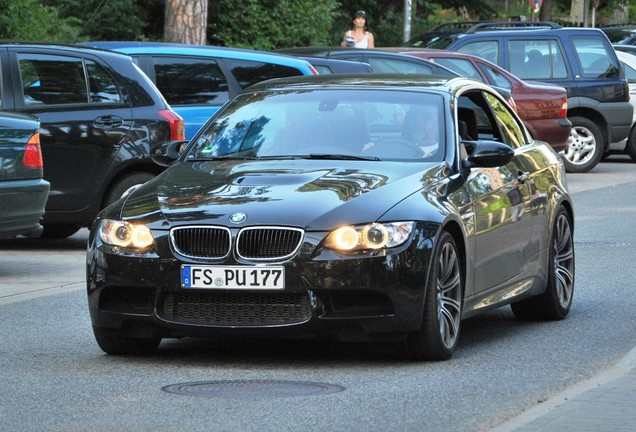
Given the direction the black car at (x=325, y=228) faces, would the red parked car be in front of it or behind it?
behind

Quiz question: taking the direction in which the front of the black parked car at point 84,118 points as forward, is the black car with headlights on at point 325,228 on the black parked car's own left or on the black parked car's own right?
on the black parked car's own left

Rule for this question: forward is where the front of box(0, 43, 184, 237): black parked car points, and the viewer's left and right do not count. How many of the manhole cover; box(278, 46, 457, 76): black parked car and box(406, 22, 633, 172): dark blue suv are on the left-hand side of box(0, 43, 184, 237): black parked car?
1

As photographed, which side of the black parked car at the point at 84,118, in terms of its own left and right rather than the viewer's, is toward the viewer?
left

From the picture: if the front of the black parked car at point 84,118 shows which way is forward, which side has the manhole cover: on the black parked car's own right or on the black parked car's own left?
on the black parked car's own left

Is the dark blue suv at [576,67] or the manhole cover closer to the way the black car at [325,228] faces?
the manhole cover

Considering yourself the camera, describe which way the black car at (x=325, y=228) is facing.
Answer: facing the viewer and to the left of the viewer
